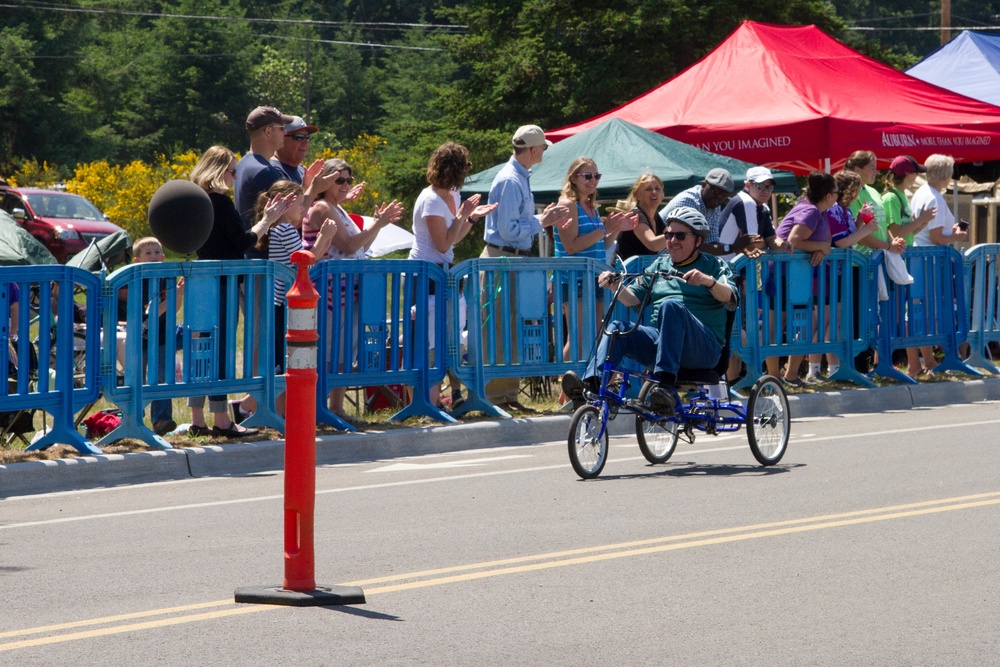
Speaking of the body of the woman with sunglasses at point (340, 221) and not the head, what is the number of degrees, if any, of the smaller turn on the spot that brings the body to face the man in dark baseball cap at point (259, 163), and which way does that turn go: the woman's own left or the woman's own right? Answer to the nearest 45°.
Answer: approximately 135° to the woman's own right

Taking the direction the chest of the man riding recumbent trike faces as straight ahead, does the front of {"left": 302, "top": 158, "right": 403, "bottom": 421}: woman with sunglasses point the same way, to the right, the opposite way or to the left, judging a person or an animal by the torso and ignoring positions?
to the left

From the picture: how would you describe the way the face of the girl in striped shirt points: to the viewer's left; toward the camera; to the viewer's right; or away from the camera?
to the viewer's right

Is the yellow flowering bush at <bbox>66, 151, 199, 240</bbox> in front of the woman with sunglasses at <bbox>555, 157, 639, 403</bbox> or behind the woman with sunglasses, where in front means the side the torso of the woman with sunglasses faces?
behind

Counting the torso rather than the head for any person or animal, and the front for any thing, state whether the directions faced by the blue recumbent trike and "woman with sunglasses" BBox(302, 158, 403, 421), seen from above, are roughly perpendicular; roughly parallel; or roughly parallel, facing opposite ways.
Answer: roughly perpendicular

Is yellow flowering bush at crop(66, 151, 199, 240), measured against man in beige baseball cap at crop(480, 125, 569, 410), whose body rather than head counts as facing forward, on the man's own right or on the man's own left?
on the man's own left

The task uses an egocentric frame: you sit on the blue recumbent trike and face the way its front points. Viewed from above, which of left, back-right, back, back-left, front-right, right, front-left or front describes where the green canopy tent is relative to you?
back-right

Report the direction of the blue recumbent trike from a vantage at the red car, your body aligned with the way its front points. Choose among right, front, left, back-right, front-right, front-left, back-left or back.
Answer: front-right

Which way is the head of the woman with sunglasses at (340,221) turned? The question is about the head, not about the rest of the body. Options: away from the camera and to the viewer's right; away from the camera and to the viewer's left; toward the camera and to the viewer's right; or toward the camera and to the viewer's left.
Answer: toward the camera and to the viewer's right

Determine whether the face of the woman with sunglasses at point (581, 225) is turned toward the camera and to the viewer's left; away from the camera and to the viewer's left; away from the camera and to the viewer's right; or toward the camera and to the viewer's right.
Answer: toward the camera and to the viewer's right

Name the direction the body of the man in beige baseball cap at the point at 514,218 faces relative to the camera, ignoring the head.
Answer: to the viewer's right

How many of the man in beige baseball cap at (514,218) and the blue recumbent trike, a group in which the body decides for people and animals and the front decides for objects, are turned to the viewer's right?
1

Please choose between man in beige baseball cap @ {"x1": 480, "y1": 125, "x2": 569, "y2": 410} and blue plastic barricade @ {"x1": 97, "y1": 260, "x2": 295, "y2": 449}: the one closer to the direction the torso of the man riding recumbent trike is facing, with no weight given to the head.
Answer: the blue plastic barricade

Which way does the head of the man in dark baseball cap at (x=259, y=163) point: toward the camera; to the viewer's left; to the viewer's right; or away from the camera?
to the viewer's right
